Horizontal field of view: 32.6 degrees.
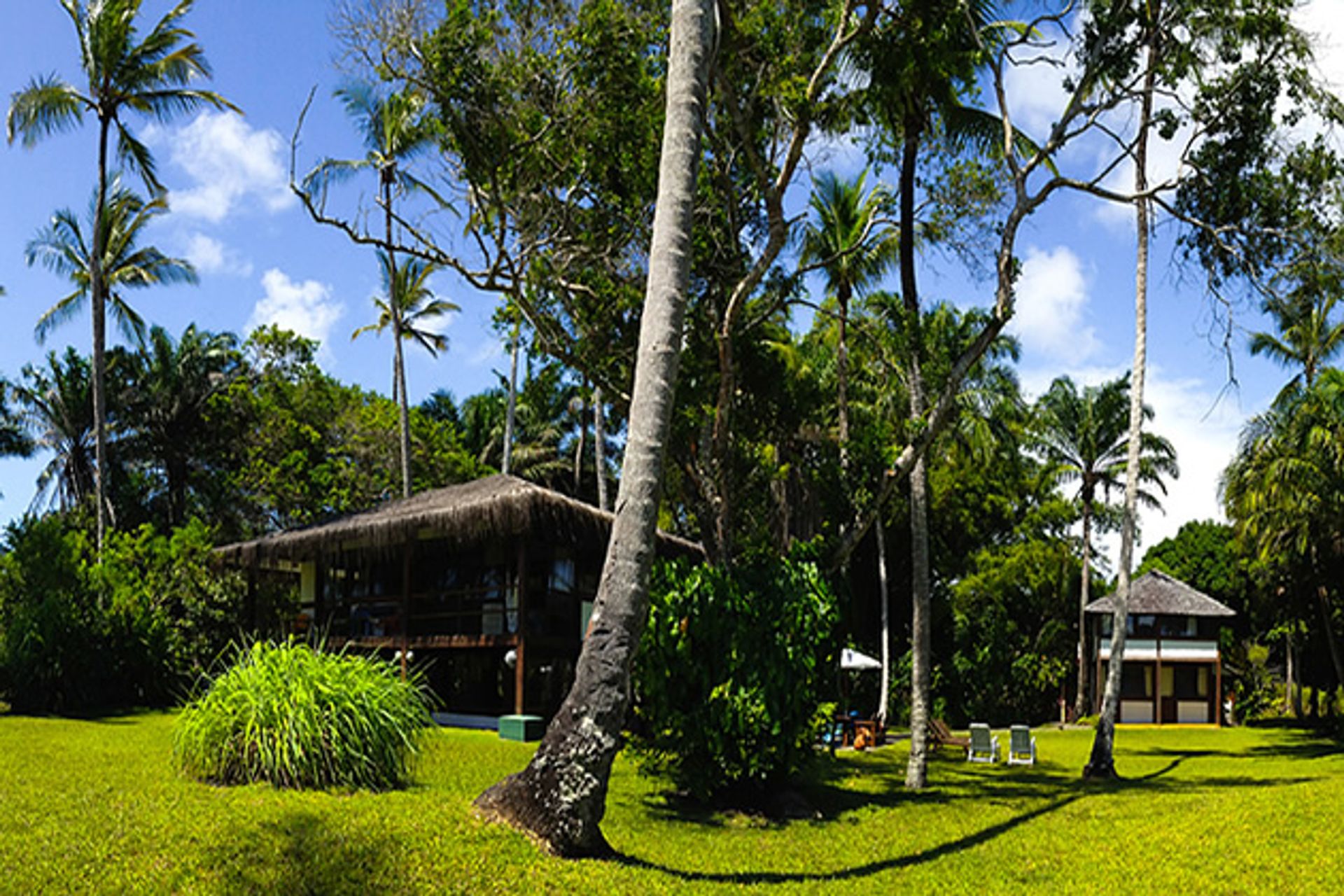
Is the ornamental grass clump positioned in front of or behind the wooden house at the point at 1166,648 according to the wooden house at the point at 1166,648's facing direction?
in front

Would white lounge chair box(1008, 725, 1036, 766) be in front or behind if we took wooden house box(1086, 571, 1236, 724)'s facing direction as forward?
in front

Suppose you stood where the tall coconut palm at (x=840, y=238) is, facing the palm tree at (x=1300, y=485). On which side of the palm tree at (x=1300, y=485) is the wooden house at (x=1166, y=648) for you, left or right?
left

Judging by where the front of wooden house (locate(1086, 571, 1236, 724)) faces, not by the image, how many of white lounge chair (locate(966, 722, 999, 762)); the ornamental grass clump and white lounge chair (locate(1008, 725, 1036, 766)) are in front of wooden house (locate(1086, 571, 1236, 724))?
3

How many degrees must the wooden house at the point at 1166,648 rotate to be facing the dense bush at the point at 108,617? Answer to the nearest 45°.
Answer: approximately 45° to its right

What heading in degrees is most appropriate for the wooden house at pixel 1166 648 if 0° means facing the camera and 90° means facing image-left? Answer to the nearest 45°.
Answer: approximately 0°
